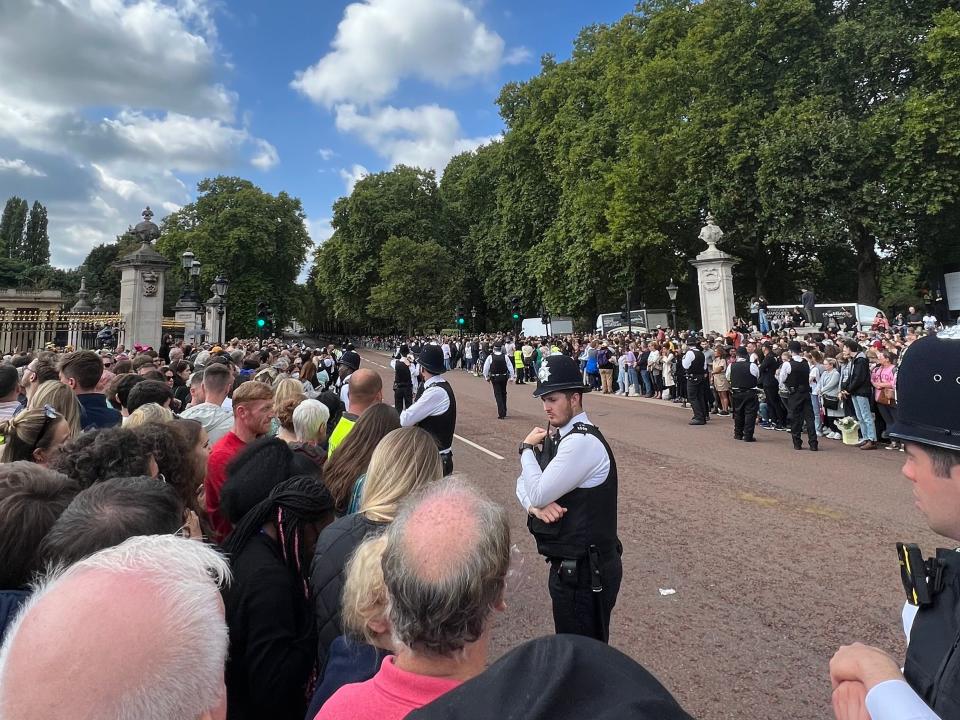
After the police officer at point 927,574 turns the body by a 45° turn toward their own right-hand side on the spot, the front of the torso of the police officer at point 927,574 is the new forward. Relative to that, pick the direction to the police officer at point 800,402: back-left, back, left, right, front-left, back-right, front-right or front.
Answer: front-right

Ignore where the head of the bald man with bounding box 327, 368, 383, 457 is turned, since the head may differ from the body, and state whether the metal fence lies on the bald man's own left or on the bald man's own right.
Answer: on the bald man's own left

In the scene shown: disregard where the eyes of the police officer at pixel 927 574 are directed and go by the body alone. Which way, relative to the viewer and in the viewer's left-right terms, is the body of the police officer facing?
facing to the left of the viewer

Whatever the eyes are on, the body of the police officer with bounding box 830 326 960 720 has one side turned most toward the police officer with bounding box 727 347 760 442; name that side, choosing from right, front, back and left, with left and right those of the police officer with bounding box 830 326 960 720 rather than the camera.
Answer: right

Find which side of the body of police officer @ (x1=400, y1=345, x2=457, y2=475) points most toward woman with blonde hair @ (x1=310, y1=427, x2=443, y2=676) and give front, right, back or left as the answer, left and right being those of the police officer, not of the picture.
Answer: left

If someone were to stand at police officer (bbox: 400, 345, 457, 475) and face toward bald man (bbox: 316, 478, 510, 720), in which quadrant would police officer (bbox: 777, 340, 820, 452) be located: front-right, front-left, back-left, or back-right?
back-left

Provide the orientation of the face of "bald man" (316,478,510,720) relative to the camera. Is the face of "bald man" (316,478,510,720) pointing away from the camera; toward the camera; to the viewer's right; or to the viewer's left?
away from the camera

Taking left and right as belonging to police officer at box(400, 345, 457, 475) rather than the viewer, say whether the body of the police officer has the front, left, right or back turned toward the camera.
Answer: left

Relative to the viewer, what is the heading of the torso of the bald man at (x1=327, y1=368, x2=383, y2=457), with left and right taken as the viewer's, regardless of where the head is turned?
facing away from the viewer and to the right of the viewer

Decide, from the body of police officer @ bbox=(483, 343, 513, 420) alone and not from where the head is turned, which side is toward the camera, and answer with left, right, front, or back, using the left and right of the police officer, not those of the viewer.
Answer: back
